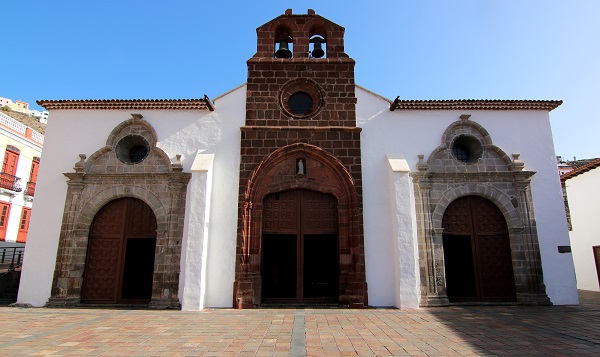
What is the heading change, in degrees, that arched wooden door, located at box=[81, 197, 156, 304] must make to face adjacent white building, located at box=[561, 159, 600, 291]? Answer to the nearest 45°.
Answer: approximately 90° to its left

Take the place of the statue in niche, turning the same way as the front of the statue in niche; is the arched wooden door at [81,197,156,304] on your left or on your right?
on your right

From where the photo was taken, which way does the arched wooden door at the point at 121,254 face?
toward the camera

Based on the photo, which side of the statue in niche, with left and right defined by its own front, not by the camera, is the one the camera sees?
front

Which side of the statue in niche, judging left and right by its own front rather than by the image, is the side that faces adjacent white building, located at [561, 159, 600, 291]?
left

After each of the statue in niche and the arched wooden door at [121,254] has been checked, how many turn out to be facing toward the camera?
2

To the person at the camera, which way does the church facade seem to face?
facing the viewer

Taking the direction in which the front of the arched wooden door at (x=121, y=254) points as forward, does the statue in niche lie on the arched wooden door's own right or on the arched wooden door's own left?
on the arched wooden door's own left
